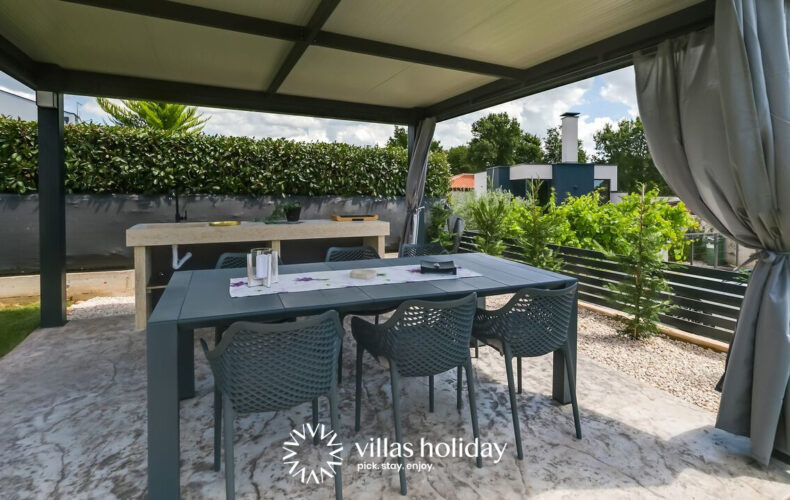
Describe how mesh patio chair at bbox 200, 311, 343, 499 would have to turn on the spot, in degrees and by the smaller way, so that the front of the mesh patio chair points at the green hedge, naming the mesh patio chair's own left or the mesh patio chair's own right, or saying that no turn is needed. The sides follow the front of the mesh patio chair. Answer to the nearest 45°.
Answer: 0° — it already faces it

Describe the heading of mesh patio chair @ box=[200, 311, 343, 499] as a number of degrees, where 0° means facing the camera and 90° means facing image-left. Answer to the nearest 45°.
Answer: approximately 180°

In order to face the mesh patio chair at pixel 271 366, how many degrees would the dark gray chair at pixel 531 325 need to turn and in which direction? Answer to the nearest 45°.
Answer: approximately 90° to its left

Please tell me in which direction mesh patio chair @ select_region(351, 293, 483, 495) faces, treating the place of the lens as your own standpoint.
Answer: facing away from the viewer and to the left of the viewer

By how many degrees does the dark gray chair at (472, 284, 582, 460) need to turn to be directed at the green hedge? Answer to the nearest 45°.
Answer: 0° — it already faces it

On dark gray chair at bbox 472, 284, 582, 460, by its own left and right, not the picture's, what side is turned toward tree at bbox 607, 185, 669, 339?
right

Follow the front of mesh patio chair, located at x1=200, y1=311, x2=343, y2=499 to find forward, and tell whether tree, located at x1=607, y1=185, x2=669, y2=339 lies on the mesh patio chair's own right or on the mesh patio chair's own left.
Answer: on the mesh patio chair's own right
